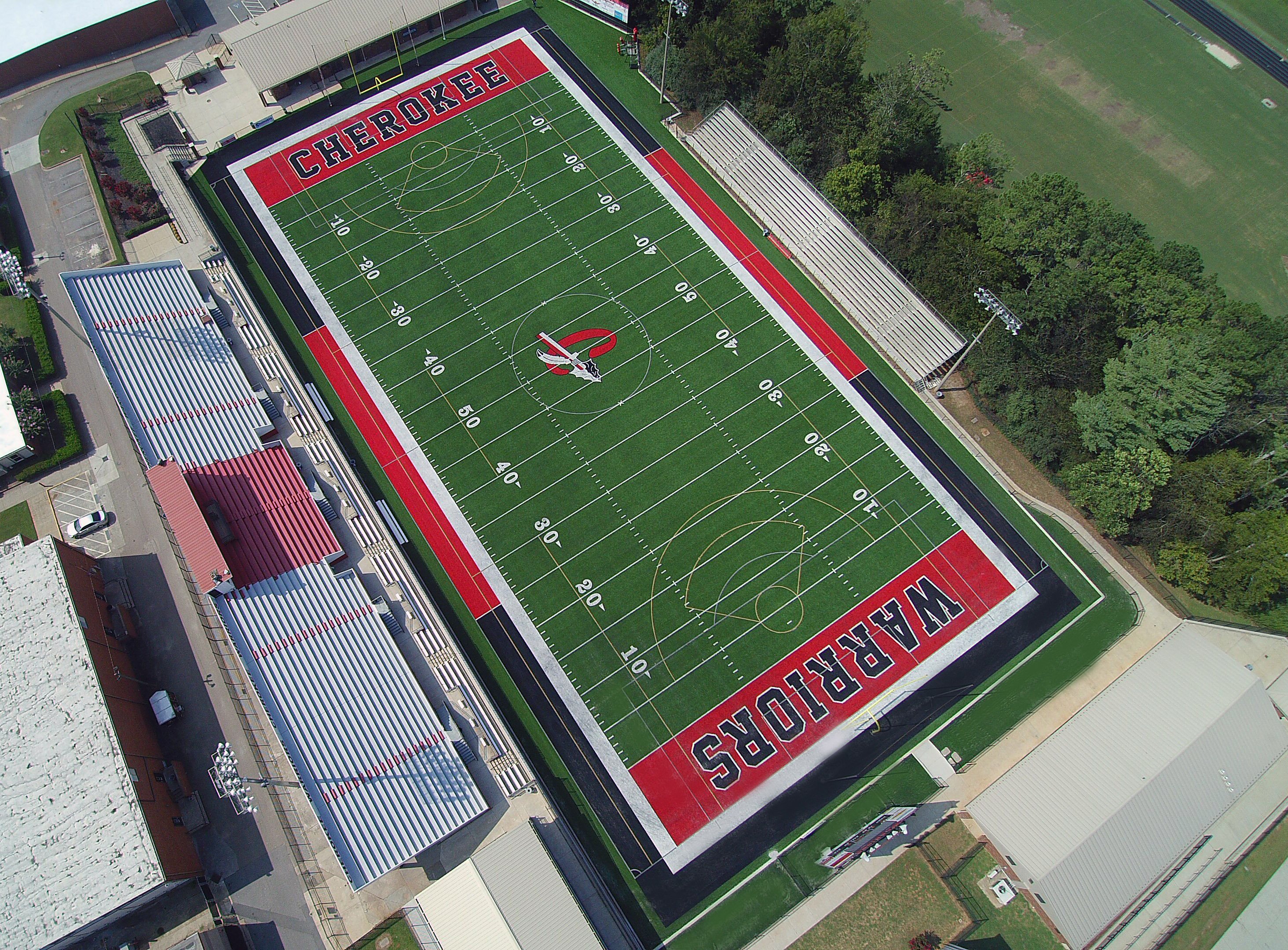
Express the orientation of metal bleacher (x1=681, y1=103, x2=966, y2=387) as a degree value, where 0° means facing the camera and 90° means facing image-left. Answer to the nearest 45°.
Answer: approximately 45°

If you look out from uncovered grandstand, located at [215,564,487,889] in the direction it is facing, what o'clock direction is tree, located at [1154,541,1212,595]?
The tree is roughly at 2 o'clock from the uncovered grandstand.

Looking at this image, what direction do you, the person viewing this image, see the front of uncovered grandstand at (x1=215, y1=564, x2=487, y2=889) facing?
facing away from the viewer and to the right of the viewer

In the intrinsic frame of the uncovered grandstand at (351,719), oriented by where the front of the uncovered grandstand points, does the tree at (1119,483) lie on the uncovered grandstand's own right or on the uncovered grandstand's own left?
on the uncovered grandstand's own right

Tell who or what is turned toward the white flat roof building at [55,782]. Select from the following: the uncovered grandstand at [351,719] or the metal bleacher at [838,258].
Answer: the metal bleacher

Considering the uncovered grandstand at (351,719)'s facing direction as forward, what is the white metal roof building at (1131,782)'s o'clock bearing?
The white metal roof building is roughly at 2 o'clock from the uncovered grandstand.
